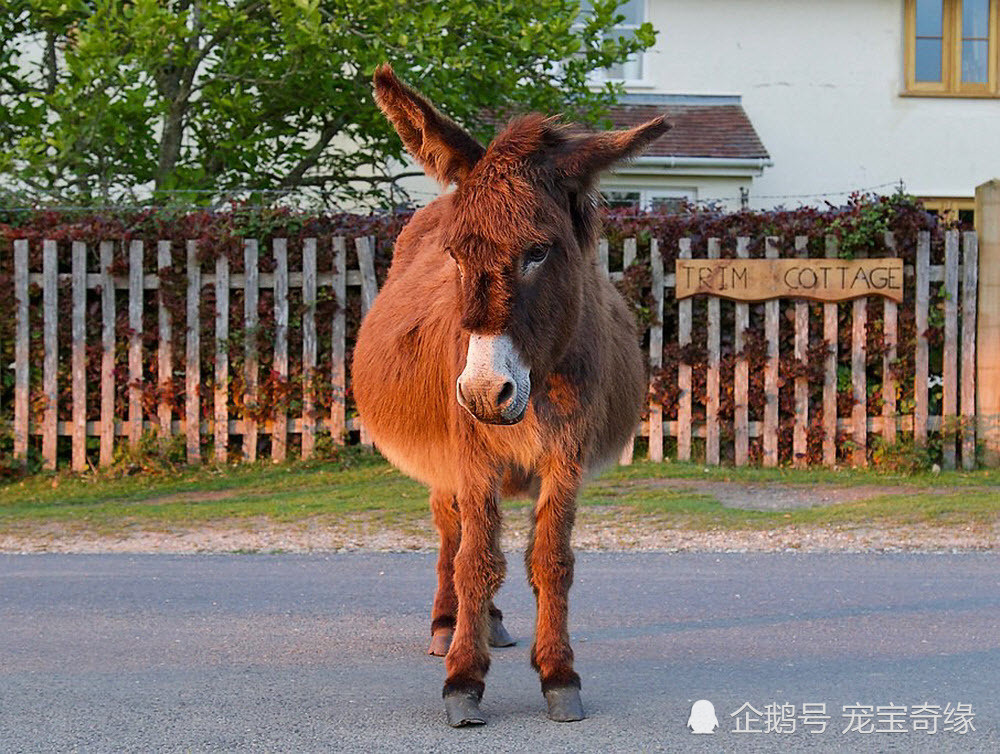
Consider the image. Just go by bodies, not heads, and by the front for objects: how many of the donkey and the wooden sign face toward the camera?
2

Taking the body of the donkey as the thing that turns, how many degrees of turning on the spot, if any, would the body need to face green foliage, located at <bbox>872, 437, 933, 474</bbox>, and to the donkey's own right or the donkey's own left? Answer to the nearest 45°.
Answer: approximately 135° to the donkey's own left

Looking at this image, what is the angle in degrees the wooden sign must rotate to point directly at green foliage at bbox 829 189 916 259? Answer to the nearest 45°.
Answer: approximately 90° to its left

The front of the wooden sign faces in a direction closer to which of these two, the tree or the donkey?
the donkey

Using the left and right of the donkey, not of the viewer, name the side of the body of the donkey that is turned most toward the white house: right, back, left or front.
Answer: back

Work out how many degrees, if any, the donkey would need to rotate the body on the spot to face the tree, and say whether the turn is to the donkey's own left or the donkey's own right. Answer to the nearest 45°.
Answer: approximately 180°

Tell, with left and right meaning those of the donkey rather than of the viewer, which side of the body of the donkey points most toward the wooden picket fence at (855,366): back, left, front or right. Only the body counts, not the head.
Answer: back

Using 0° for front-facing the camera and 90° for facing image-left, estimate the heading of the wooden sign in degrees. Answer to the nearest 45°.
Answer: approximately 0°
